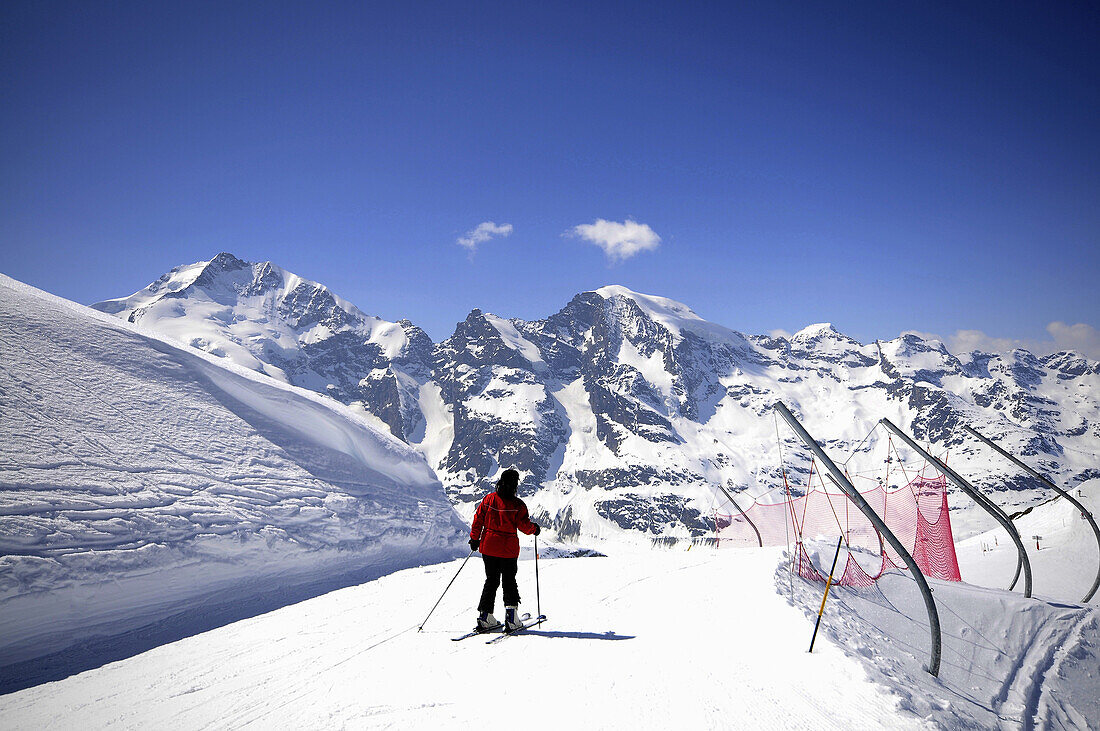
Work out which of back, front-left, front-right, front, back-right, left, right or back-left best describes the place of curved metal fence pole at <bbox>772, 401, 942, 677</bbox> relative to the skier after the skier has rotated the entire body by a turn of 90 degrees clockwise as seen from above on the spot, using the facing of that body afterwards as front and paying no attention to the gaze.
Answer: front-left

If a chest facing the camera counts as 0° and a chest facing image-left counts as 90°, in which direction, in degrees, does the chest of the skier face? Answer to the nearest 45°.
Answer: approximately 225°

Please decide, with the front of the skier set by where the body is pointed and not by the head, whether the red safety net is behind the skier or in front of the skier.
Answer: in front
